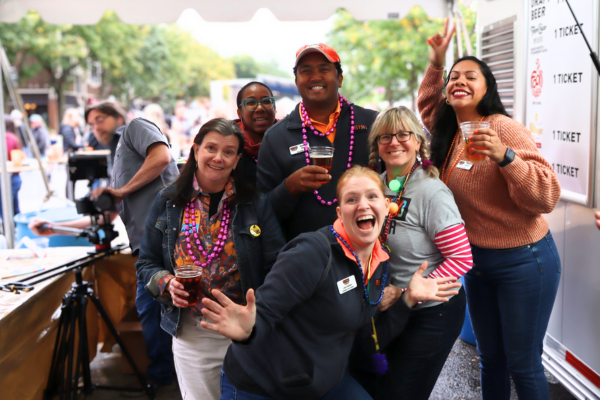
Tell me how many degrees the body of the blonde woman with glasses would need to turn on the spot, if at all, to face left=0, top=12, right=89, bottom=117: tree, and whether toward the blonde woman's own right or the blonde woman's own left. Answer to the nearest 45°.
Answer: approximately 90° to the blonde woman's own right

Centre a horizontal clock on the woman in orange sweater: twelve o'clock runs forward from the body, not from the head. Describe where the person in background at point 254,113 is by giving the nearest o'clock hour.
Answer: The person in background is roughly at 2 o'clock from the woman in orange sweater.

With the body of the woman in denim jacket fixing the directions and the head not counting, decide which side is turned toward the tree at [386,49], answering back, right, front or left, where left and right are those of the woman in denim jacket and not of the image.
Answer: back

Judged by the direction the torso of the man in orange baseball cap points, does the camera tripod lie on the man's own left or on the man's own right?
on the man's own right

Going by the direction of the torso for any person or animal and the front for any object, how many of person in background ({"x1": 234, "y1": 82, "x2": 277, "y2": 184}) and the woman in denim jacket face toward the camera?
2
